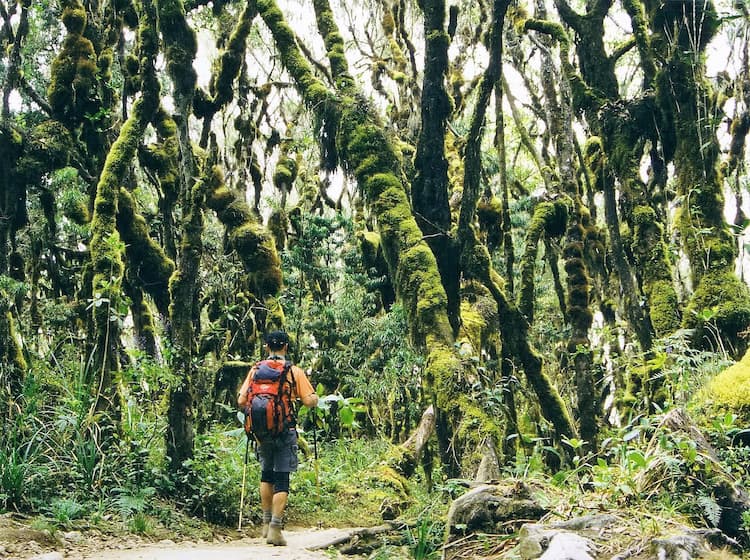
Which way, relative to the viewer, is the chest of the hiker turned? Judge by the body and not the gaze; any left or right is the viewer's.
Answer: facing away from the viewer

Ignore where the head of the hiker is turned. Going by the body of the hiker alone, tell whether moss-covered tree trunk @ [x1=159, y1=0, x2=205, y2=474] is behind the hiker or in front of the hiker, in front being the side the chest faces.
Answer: in front

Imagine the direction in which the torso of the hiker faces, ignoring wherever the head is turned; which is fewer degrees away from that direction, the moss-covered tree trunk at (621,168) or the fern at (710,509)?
the moss-covered tree trunk

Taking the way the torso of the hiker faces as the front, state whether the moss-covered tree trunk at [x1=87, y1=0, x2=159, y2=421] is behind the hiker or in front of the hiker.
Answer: in front

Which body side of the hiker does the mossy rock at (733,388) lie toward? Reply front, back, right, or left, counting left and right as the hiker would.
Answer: right

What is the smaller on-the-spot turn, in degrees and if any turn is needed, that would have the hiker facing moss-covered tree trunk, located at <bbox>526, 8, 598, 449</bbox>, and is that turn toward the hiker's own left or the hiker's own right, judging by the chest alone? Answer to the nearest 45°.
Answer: approximately 45° to the hiker's own right
